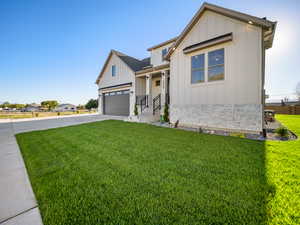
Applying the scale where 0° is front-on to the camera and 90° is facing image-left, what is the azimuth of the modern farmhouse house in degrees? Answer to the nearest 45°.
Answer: approximately 45°

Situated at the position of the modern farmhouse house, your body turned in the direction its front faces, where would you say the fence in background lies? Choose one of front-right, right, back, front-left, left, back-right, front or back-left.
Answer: back
